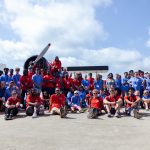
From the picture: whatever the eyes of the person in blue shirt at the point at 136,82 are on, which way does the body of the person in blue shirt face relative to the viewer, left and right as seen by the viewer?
facing the viewer

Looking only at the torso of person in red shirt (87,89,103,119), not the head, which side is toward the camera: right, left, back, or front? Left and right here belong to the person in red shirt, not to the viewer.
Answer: front

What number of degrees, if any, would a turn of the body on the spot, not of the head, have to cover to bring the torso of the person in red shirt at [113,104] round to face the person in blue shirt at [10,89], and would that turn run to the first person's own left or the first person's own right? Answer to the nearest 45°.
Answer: approximately 90° to the first person's own right

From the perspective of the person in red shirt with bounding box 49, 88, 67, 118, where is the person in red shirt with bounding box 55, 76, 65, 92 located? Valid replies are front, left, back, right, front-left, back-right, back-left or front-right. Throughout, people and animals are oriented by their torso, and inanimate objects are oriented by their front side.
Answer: back

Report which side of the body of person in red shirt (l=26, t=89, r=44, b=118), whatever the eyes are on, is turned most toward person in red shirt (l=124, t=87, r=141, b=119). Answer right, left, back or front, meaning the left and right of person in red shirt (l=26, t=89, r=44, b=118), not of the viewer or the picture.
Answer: left

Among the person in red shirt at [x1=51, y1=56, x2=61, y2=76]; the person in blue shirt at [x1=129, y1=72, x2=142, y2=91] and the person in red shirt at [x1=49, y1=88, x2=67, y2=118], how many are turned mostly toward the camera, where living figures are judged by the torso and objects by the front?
3
